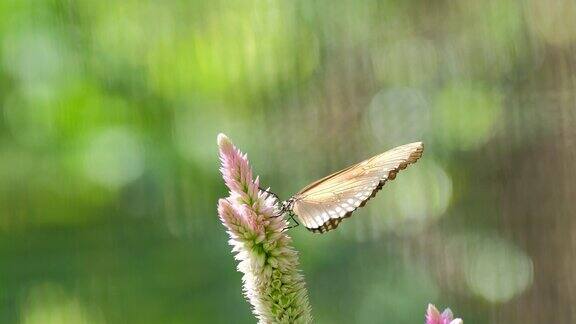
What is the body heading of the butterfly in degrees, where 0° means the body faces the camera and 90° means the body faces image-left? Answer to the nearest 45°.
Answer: approximately 90°
